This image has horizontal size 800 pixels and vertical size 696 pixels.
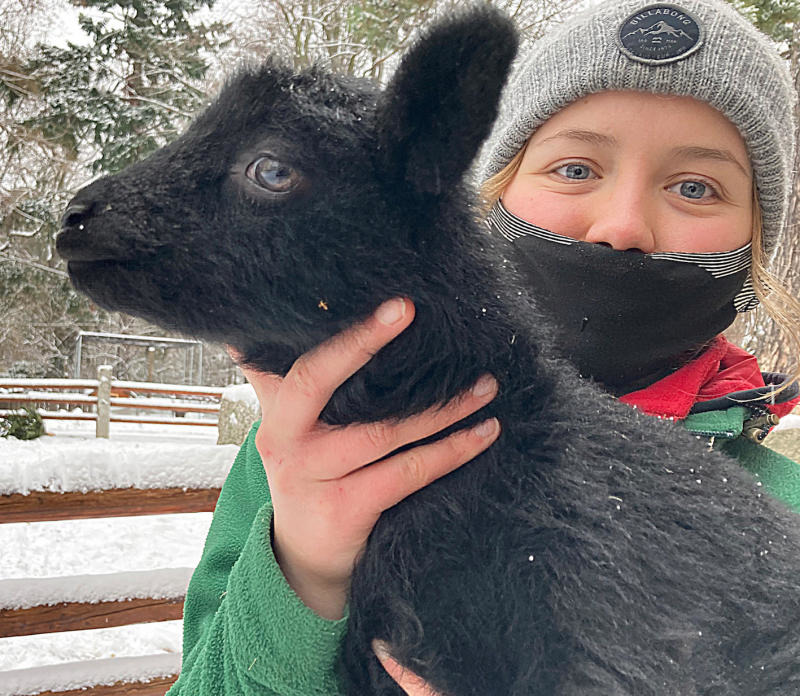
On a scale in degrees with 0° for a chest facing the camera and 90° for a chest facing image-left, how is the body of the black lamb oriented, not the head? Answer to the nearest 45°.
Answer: approximately 90°

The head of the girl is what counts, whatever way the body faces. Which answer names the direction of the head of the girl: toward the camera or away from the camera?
toward the camera

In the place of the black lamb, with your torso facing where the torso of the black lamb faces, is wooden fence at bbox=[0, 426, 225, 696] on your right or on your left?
on your right

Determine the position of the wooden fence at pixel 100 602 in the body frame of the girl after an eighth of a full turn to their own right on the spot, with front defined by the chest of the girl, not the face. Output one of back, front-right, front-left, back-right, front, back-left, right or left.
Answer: right

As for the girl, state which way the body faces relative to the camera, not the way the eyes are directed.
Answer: toward the camera

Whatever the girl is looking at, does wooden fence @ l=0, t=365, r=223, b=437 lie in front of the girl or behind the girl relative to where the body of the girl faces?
behind
